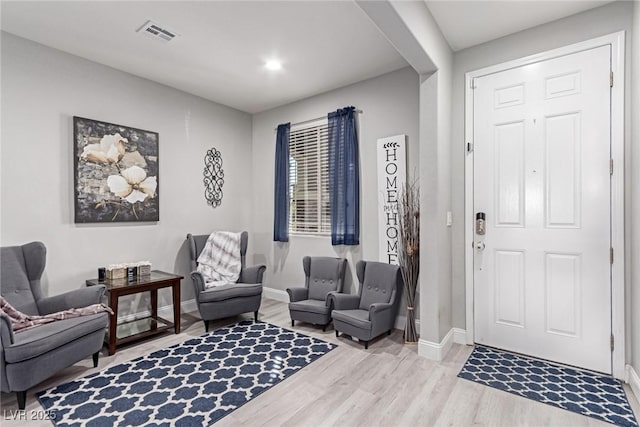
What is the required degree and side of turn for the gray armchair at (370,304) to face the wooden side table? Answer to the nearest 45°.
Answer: approximately 45° to its right

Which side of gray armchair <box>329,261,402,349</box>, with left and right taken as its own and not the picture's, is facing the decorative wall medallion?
right

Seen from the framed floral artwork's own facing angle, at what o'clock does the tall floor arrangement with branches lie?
The tall floor arrangement with branches is roughly at 12 o'clock from the framed floral artwork.

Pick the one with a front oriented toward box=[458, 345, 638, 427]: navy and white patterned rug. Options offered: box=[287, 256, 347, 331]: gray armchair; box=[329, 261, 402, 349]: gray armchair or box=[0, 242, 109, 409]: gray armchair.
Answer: box=[0, 242, 109, 409]: gray armchair

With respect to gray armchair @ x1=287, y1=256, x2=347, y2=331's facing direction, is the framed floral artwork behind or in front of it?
in front

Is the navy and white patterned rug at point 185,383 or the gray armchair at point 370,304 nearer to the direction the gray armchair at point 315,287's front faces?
the navy and white patterned rug

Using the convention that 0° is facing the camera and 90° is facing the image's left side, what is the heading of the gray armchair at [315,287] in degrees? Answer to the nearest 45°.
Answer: approximately 45°

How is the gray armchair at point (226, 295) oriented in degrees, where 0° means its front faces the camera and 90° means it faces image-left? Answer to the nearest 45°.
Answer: approximately 315°

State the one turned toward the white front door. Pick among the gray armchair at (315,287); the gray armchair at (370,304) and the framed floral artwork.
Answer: the framed floral artwork

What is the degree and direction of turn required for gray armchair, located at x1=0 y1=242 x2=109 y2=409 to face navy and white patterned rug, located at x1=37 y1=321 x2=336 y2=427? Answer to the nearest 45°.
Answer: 0° — it already faces it

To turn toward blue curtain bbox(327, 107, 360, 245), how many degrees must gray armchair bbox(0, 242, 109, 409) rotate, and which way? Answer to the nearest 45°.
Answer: approximately 45° to its left
